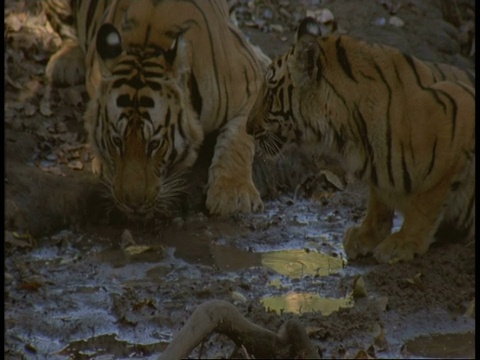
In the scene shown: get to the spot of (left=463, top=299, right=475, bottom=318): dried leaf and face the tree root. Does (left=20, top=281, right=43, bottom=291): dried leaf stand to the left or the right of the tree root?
right

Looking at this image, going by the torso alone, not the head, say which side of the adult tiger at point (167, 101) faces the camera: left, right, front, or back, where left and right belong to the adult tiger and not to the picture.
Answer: front

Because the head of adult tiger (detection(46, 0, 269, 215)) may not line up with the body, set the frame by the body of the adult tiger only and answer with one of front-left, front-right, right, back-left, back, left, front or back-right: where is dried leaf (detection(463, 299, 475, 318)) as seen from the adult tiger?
front-left

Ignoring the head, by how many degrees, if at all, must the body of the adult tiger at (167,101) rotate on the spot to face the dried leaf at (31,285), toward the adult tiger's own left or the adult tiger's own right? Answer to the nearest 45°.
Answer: approximately 45° to the adult tiger's own right

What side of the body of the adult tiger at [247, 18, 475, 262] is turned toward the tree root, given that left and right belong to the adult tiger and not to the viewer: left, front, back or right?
left

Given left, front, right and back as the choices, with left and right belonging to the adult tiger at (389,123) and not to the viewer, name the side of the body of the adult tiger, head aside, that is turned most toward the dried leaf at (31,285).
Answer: front

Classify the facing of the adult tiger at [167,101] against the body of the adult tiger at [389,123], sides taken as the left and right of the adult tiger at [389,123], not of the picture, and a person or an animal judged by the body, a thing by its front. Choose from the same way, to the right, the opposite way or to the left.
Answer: to the left

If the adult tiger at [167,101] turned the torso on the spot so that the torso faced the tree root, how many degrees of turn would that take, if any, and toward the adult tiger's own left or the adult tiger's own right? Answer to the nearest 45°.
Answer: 0° — it already faces it

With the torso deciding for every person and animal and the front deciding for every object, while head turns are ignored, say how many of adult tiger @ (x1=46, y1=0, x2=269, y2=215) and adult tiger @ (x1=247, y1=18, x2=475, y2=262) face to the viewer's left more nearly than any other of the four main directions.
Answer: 1

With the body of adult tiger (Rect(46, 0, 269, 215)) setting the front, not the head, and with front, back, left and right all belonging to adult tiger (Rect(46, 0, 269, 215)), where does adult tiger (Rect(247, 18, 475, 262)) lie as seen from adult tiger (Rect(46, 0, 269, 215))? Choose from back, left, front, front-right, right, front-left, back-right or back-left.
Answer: front-left

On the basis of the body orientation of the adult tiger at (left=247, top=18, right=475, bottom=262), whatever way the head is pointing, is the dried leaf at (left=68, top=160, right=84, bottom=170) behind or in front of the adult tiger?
in front

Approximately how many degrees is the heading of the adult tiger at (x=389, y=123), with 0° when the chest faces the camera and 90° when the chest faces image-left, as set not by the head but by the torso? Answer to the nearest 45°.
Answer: approximately 90°
